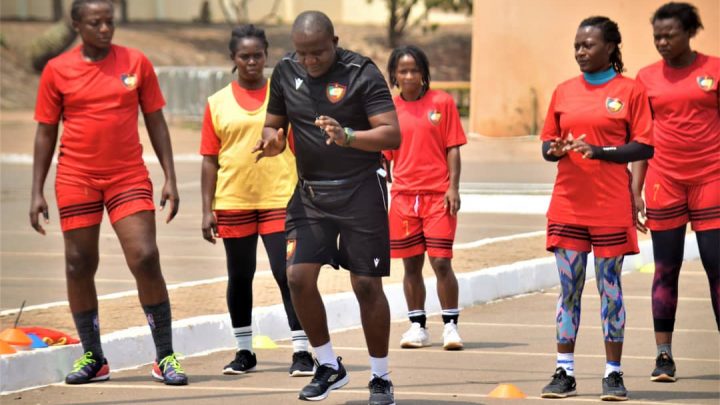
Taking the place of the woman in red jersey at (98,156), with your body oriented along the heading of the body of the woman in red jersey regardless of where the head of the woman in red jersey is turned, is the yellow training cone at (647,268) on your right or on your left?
on your left

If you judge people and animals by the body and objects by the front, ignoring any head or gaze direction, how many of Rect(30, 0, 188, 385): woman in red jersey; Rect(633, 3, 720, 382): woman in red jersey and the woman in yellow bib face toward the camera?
3

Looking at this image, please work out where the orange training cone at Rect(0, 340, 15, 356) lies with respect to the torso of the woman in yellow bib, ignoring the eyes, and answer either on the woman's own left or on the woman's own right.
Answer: on the woman's own right

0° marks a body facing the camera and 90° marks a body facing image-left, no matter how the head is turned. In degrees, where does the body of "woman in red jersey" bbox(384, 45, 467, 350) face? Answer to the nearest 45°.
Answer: approximately 0°

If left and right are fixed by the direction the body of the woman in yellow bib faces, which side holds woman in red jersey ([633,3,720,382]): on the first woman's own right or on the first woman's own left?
on the first woman's own left

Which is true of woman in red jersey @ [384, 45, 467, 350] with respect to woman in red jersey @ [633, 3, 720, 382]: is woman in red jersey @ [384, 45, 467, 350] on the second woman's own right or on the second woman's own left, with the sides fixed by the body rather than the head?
on the second woman's own right

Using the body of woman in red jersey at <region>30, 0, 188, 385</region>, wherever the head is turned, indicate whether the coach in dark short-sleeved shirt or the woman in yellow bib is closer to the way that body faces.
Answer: the coach in dark short-sleeved shirt
